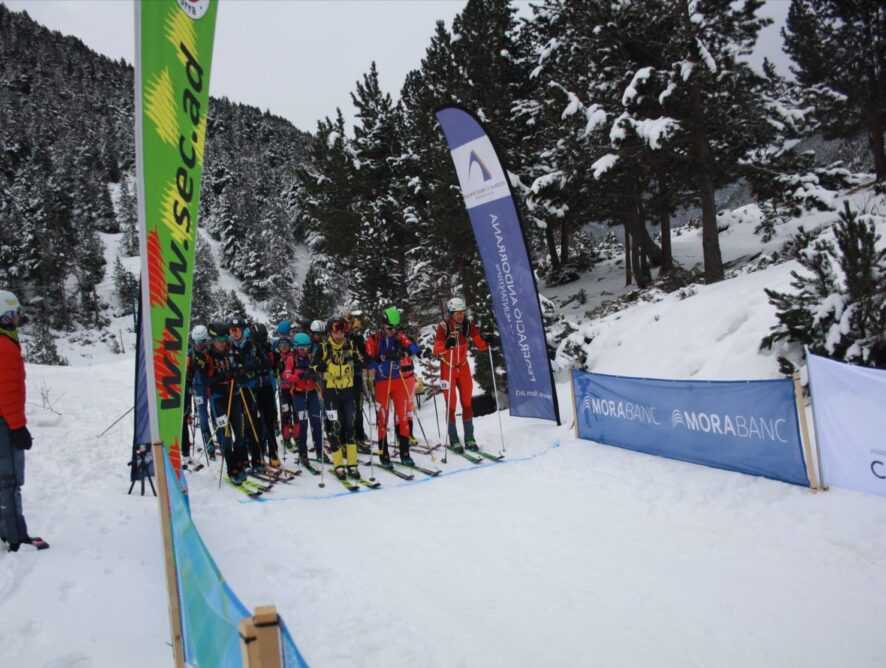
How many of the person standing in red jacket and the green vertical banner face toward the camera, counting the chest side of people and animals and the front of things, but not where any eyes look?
1

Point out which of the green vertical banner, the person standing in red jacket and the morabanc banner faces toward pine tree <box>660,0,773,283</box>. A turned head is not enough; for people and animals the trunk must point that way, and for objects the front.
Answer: the person standing in red jacket

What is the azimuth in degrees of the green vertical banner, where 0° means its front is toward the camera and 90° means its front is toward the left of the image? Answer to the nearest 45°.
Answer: approximately 0°

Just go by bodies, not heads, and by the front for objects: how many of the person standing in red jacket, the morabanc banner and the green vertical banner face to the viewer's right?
1

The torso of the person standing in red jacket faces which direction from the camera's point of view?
to the viewer's right

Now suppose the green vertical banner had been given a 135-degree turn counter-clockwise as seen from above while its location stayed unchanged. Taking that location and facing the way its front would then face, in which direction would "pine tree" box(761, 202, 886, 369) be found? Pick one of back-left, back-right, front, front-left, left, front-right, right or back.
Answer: front-right

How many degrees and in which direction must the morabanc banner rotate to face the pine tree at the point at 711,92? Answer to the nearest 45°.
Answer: approximately 135° to its right

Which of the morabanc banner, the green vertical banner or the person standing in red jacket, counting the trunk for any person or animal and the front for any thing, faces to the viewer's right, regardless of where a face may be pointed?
the person standing in red jacket

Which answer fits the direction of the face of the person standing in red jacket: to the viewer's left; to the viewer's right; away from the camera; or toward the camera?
to the viewer's right

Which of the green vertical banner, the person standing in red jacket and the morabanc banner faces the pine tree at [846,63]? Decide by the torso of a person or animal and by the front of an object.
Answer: the person standing in red jacket
